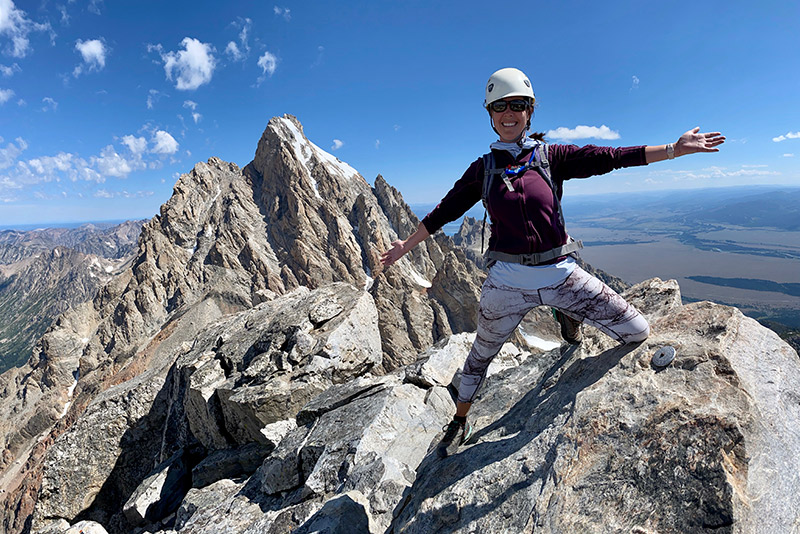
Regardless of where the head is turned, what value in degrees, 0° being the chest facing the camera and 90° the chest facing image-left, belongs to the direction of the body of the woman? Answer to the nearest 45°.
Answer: approximately 0°
